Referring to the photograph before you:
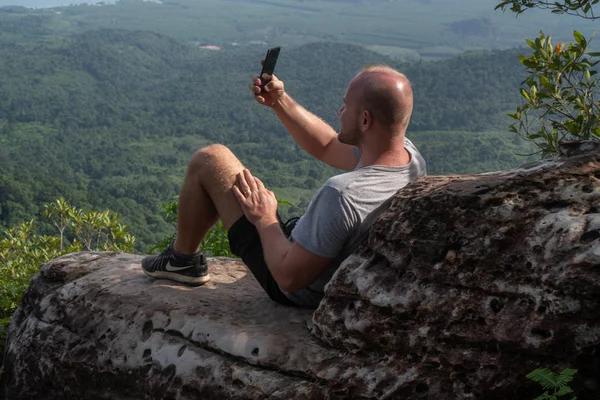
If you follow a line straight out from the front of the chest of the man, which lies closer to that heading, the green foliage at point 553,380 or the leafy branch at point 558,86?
the leafy branch

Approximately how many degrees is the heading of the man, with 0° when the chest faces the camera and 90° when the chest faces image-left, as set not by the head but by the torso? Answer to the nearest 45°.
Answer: approximately 135°

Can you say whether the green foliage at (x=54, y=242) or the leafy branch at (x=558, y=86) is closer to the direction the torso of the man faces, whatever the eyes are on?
the green foliage

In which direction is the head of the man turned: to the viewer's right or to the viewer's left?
to the viewer's left

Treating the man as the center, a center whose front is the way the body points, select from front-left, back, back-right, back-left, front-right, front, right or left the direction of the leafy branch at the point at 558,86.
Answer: right

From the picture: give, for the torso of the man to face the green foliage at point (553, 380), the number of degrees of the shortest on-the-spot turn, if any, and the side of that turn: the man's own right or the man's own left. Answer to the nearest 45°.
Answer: approximately 180°

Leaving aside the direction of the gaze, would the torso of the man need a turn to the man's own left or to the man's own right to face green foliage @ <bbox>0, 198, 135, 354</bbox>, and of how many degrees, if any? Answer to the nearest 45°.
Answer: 0° — they already face it

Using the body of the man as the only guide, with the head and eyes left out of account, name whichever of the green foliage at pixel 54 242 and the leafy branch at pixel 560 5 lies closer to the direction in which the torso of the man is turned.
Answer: the green foliage
